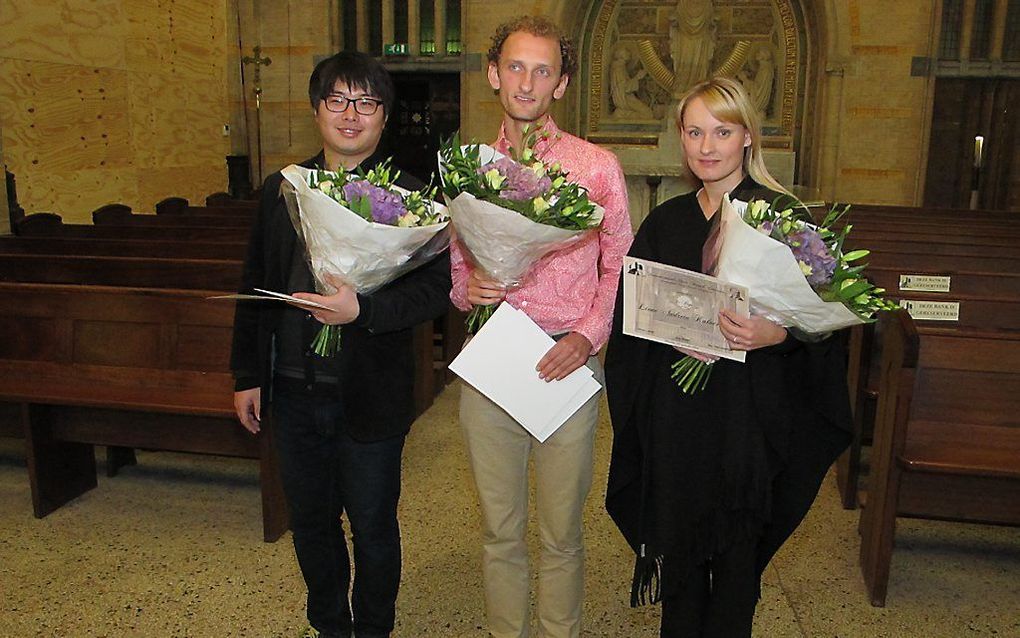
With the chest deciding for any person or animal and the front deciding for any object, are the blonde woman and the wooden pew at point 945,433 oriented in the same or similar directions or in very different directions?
same or similar directions

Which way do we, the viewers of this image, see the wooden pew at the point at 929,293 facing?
facing the viewer

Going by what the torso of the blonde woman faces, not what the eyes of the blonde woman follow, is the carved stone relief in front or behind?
behind

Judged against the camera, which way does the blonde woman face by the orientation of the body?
toward the camera

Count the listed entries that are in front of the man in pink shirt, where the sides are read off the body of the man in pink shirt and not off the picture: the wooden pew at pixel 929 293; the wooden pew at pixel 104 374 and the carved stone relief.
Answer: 0

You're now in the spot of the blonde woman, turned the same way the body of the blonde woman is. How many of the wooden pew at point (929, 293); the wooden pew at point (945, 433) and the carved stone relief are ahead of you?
0

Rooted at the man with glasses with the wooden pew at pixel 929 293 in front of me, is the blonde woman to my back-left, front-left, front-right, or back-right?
front-right

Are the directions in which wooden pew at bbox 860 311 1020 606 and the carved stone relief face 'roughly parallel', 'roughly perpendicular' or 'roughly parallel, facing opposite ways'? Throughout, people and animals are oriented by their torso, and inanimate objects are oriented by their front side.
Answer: roughly parallel

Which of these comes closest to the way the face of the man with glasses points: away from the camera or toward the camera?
toward the camera

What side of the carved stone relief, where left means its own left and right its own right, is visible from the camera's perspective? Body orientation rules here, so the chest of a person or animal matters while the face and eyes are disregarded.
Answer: front

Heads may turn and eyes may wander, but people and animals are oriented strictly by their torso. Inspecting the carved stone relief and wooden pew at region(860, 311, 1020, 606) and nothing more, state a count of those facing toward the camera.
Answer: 2

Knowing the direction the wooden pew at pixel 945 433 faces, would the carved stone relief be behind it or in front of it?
behind

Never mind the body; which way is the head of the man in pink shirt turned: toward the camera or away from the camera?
toward the camera
